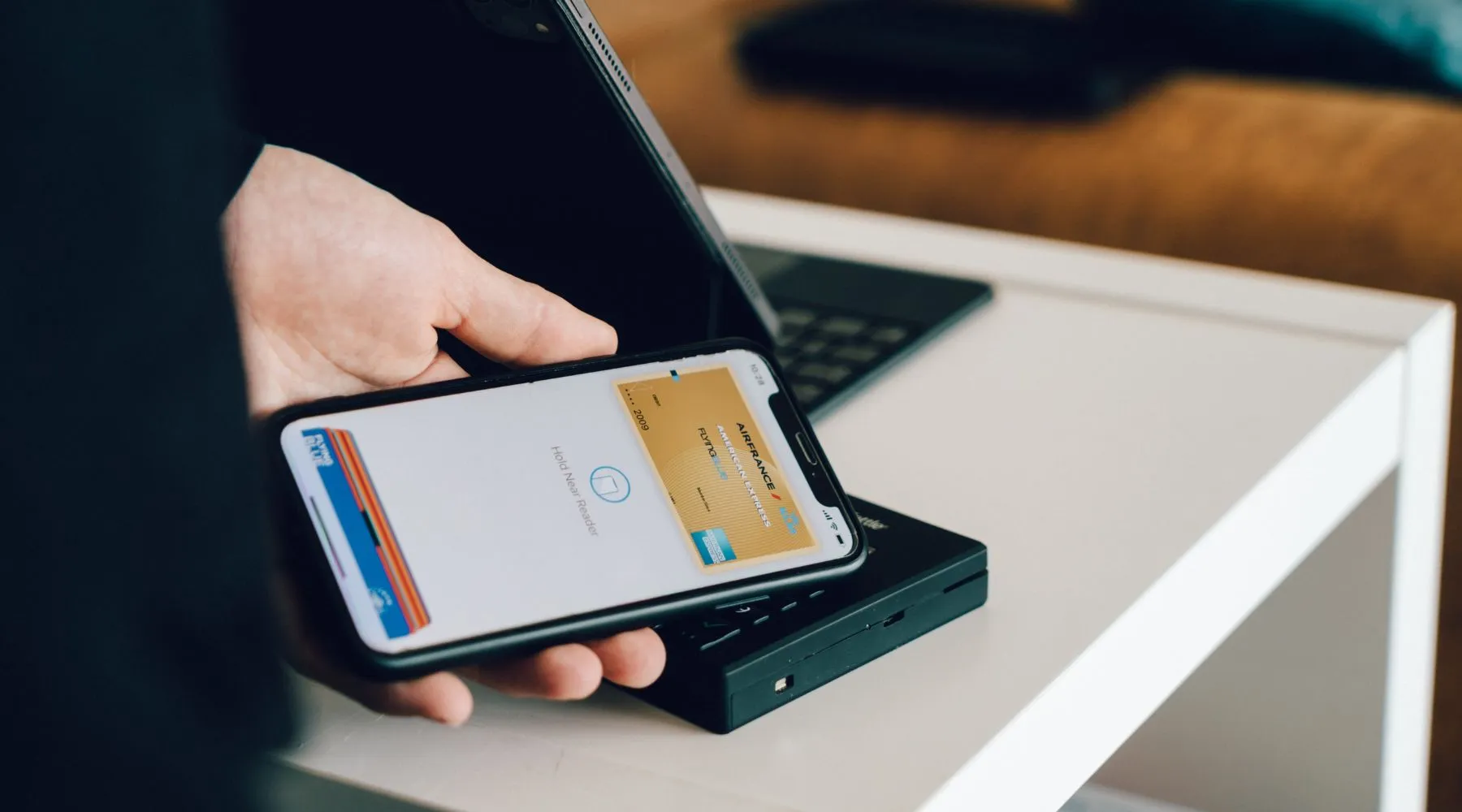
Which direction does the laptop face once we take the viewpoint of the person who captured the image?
facing away from the viewer and to the right of the viewer

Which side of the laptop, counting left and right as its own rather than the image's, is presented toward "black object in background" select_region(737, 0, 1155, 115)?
front
